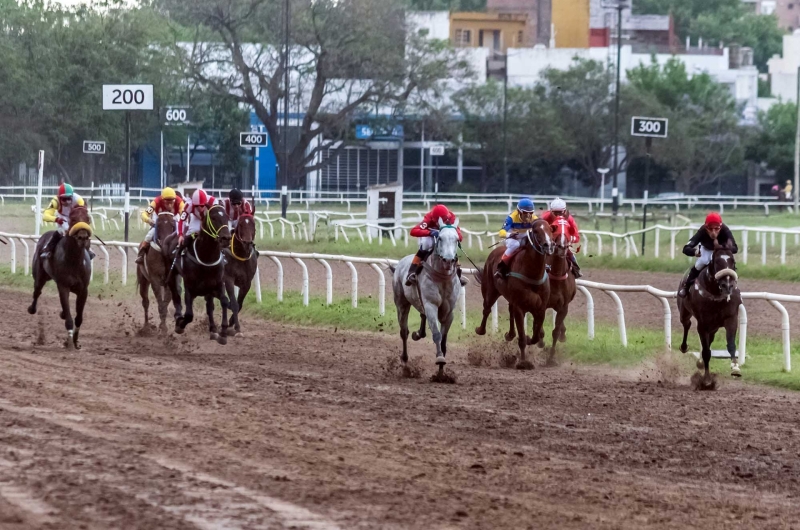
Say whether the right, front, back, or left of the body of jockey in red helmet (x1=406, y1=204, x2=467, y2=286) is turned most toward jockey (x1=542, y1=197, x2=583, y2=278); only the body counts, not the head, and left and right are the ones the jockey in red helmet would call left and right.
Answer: left

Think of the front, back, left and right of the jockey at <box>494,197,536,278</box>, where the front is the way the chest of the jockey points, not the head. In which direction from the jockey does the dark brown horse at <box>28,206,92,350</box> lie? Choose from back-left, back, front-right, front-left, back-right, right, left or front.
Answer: back-right

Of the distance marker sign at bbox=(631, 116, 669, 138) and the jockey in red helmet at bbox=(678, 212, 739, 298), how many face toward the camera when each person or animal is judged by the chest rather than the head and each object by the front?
2

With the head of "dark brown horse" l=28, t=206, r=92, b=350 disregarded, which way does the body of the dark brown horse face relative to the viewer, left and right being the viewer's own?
facing the viewer and to the right of the viewer

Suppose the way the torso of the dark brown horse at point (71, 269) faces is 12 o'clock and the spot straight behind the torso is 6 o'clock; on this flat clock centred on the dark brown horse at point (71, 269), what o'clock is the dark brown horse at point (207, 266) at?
the dark brown horse at point (207, 266) is roughly at 10 o'clock from the dark brown horse at point (71, 269).

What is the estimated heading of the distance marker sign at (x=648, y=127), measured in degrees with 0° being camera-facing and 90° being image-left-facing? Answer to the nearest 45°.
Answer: approximately 0°
